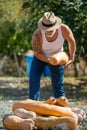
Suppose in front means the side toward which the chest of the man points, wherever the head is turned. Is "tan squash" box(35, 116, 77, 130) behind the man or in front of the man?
in front

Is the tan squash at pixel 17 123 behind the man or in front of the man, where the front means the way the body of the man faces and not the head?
in front

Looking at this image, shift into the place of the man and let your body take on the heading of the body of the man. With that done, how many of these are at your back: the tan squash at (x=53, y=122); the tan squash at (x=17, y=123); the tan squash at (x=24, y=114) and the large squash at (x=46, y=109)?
0

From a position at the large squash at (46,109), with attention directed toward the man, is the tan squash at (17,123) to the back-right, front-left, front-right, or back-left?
back-left

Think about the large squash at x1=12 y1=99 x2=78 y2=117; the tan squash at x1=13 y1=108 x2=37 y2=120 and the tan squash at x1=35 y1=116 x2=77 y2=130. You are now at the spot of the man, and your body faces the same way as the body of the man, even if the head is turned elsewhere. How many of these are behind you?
0

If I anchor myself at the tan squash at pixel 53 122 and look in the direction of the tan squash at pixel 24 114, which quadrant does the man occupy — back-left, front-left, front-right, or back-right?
front-right

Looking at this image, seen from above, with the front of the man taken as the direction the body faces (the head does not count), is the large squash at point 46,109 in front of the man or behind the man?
in front

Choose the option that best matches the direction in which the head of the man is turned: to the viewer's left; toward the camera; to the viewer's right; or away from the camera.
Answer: toward the camera

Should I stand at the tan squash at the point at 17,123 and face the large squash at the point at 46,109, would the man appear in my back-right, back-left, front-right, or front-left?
front-left

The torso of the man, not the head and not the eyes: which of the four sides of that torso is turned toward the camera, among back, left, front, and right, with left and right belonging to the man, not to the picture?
front
